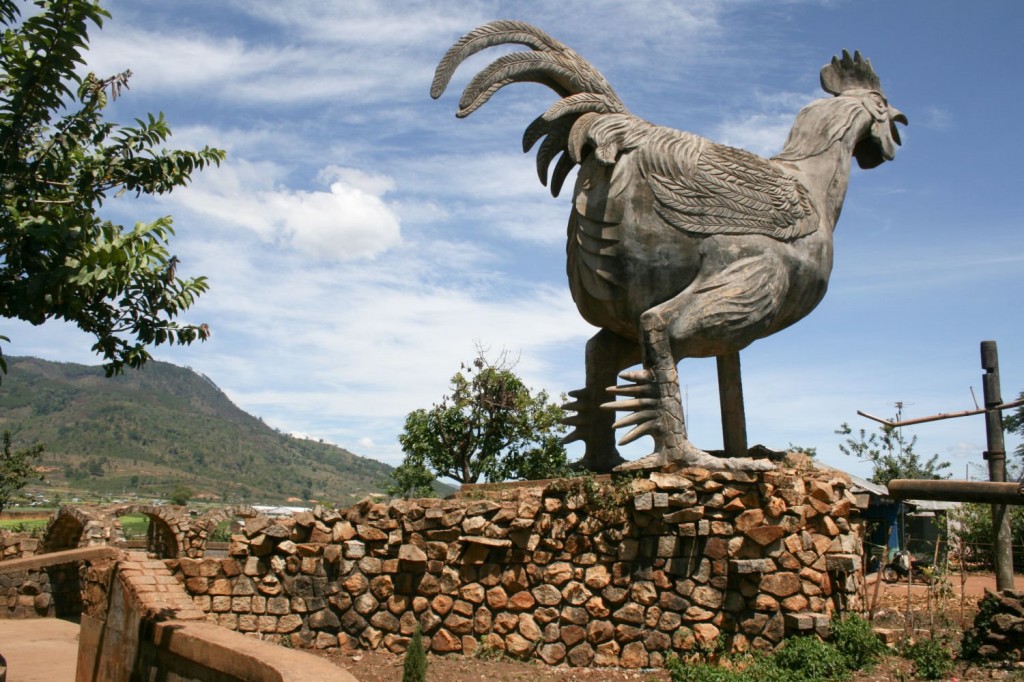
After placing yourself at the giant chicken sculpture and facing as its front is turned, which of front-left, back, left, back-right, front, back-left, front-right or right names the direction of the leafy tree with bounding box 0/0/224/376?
back

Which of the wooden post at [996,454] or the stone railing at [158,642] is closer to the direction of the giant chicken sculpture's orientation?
the wooden post

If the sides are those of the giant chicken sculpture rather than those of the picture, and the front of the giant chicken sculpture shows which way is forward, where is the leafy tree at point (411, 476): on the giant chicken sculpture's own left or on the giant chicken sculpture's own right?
on the giant chicken sculpture's own left

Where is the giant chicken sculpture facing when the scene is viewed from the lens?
facing away from the viewer and to the right of the viewer

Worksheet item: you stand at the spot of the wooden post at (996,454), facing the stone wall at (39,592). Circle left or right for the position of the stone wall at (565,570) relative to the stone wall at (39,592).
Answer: left
